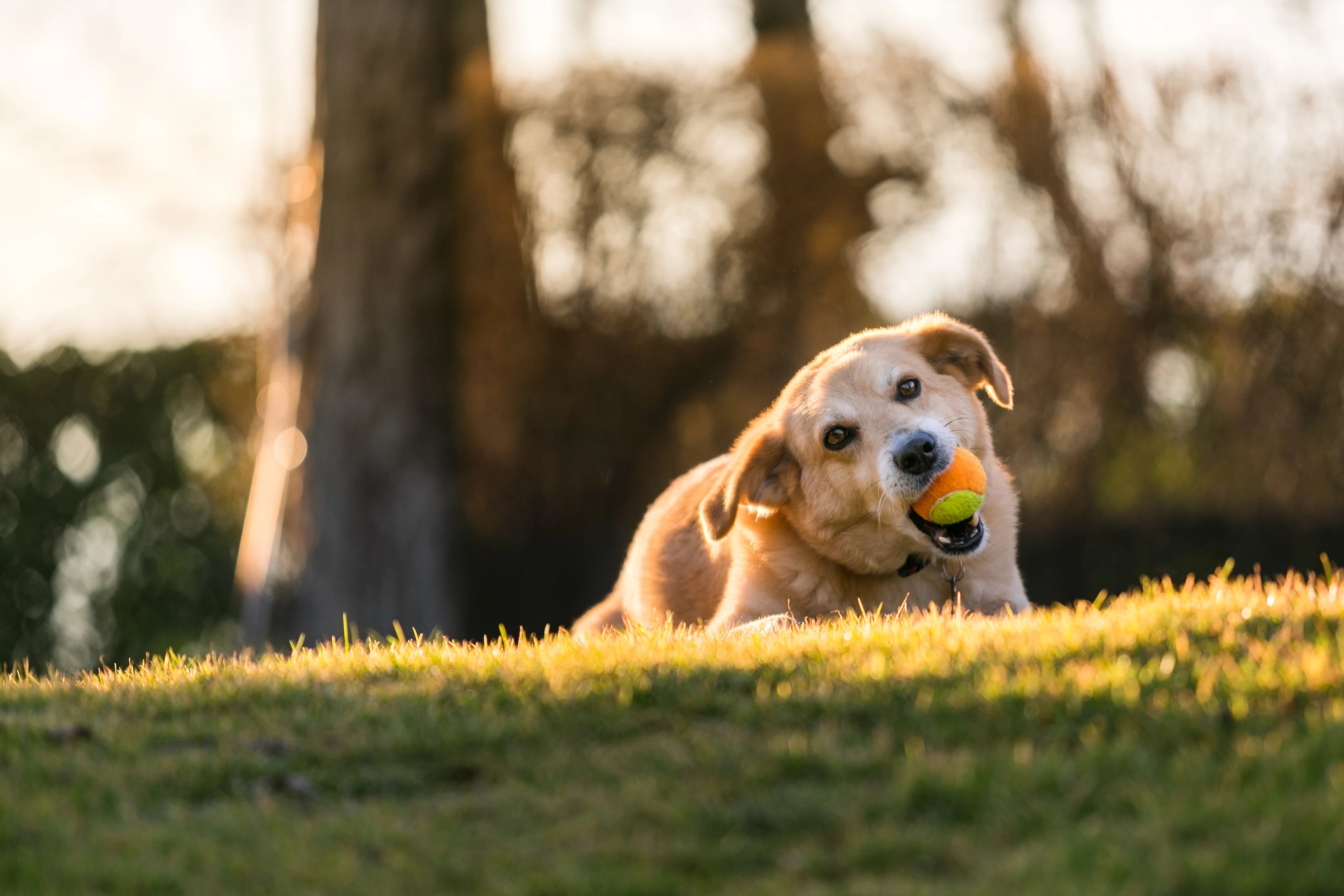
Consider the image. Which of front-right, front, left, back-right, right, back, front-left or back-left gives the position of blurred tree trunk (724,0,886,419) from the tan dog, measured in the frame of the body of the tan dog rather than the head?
back-left

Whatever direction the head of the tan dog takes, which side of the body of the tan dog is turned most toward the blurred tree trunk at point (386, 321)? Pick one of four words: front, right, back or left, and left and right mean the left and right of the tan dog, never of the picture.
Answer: back

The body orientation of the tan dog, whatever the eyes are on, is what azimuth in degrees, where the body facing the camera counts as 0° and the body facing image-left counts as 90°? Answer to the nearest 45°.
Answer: approximately 315°
